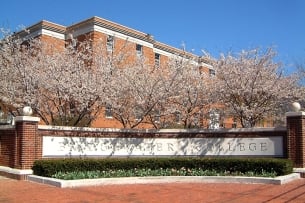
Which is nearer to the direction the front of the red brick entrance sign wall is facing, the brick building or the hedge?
the hedge

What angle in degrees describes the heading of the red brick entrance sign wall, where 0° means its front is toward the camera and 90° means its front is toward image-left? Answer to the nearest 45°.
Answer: approximately 0°

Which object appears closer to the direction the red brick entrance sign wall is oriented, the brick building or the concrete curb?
the concrete curb

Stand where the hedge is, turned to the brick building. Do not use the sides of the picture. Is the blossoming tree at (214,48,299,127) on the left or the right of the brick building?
right

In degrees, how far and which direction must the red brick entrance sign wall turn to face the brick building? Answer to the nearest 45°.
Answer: approximately 180°
